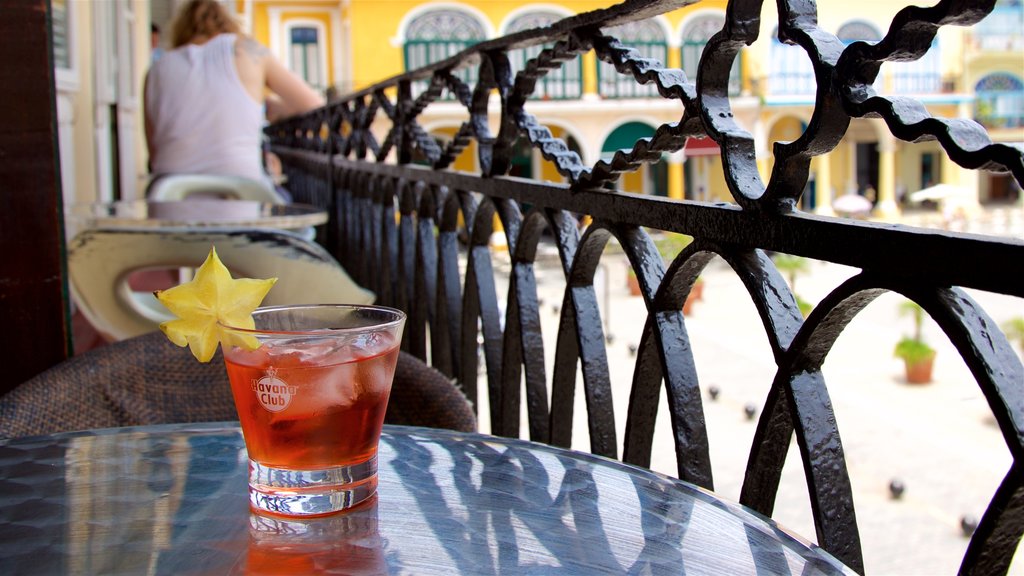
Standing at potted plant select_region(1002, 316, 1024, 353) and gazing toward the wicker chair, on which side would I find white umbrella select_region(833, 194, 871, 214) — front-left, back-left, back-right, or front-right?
back-right

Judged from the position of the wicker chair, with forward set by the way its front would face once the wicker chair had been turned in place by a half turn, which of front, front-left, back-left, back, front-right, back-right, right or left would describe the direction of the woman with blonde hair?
front

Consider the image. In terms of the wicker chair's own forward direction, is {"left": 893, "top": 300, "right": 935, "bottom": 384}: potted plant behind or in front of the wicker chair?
behind

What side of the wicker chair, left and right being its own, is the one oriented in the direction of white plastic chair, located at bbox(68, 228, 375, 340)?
back

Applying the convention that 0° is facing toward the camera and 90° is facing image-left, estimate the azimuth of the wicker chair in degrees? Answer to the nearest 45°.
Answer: approximately 0°

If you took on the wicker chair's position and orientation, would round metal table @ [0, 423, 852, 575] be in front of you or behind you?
in front
